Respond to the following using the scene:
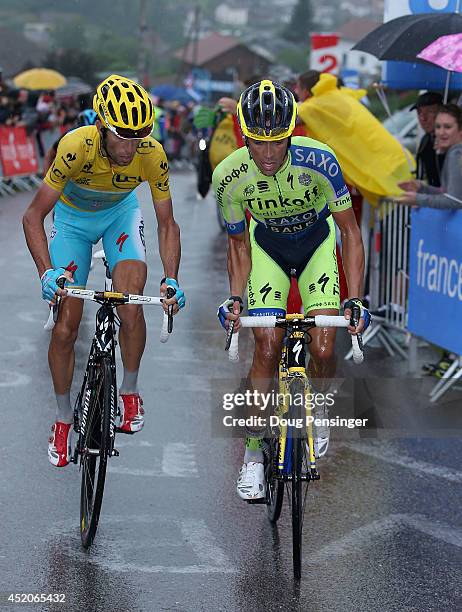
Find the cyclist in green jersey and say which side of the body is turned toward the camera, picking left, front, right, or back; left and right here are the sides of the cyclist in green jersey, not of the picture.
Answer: front

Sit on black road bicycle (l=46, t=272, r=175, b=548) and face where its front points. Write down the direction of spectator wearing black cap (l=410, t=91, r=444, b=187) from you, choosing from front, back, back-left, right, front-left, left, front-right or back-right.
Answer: back-left

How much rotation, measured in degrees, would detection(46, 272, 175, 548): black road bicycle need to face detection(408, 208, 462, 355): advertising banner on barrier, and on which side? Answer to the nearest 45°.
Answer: approximately 135° to its left

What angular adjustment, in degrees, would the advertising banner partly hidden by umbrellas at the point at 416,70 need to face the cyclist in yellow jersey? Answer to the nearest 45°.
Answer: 0° — it already faces them

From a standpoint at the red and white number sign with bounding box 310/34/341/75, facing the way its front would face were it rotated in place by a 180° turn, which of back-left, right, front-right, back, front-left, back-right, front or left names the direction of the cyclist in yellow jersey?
back

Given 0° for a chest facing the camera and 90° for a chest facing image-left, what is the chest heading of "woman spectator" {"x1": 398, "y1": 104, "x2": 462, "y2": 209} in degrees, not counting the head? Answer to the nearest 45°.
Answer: approximately 90°

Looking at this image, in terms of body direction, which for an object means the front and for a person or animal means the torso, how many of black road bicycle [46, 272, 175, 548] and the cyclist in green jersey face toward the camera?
2

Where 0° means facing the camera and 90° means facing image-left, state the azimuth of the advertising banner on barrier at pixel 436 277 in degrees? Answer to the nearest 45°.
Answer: approximately 45°

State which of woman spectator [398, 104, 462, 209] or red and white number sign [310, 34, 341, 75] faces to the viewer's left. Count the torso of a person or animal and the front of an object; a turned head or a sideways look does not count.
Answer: the woman spectator

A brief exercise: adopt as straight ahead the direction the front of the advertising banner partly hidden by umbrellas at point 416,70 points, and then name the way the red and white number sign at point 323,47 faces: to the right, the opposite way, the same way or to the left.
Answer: the same way

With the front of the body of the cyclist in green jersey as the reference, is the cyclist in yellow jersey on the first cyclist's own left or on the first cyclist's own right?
on the first cyclist's own right

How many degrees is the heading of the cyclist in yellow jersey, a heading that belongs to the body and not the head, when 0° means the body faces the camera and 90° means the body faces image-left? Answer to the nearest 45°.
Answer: approximately 0°

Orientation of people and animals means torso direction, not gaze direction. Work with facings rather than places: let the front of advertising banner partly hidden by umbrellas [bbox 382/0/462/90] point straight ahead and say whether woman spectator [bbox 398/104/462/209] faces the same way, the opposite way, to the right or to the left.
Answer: to the right

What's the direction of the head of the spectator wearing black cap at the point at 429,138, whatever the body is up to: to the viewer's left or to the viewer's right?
to the viewer's left

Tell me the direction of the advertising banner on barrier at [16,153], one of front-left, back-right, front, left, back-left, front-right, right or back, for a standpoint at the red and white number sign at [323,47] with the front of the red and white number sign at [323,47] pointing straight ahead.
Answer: right

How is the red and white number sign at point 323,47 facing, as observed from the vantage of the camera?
facing the viewer

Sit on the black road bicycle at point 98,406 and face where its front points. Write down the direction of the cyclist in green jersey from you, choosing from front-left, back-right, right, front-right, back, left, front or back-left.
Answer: left

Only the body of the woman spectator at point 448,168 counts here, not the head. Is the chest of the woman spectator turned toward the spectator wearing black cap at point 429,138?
no
